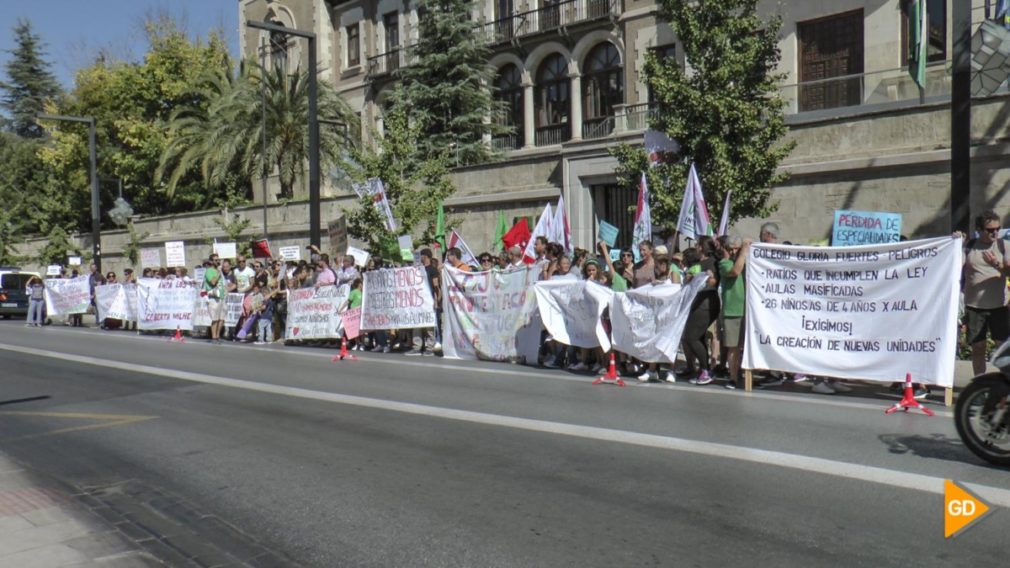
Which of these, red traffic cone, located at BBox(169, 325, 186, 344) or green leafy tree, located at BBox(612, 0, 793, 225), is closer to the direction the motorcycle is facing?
the red traffic cone

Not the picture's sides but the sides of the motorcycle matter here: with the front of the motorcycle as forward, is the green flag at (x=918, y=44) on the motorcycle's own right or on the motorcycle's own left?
on the motorcycle's own right

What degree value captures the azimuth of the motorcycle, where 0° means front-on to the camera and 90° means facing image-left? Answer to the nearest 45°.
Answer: approximately 90°

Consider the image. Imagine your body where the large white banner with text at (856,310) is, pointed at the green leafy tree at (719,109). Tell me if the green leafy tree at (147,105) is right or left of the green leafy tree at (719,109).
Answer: left

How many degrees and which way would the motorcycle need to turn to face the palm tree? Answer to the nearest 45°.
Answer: approximately 45° to its right

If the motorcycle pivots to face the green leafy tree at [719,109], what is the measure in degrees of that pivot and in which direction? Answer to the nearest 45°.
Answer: approximately 45° to its right
